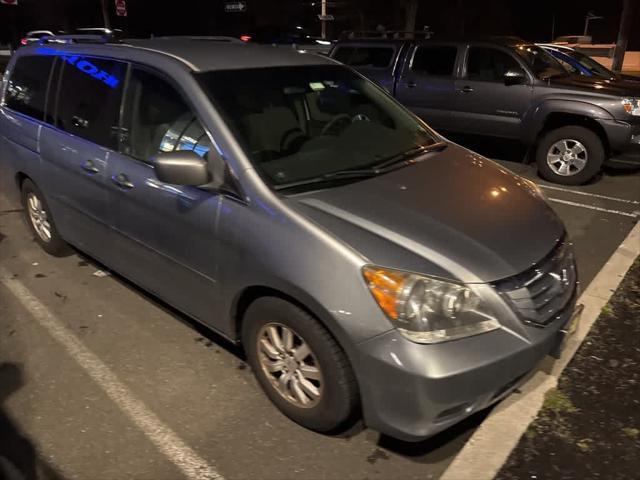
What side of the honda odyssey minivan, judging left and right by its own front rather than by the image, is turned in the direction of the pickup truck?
left

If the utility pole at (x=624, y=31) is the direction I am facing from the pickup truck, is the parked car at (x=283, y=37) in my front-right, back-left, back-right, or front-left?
front-left

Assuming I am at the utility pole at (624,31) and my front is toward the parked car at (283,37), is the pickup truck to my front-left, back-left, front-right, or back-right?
front-left

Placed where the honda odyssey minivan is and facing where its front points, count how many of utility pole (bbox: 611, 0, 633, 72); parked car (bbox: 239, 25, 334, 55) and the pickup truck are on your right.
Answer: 0

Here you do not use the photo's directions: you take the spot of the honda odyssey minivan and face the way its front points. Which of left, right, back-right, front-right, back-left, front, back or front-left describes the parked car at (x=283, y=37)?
back-left

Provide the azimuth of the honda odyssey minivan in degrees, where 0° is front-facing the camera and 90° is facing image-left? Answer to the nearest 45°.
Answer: approximately 315°
